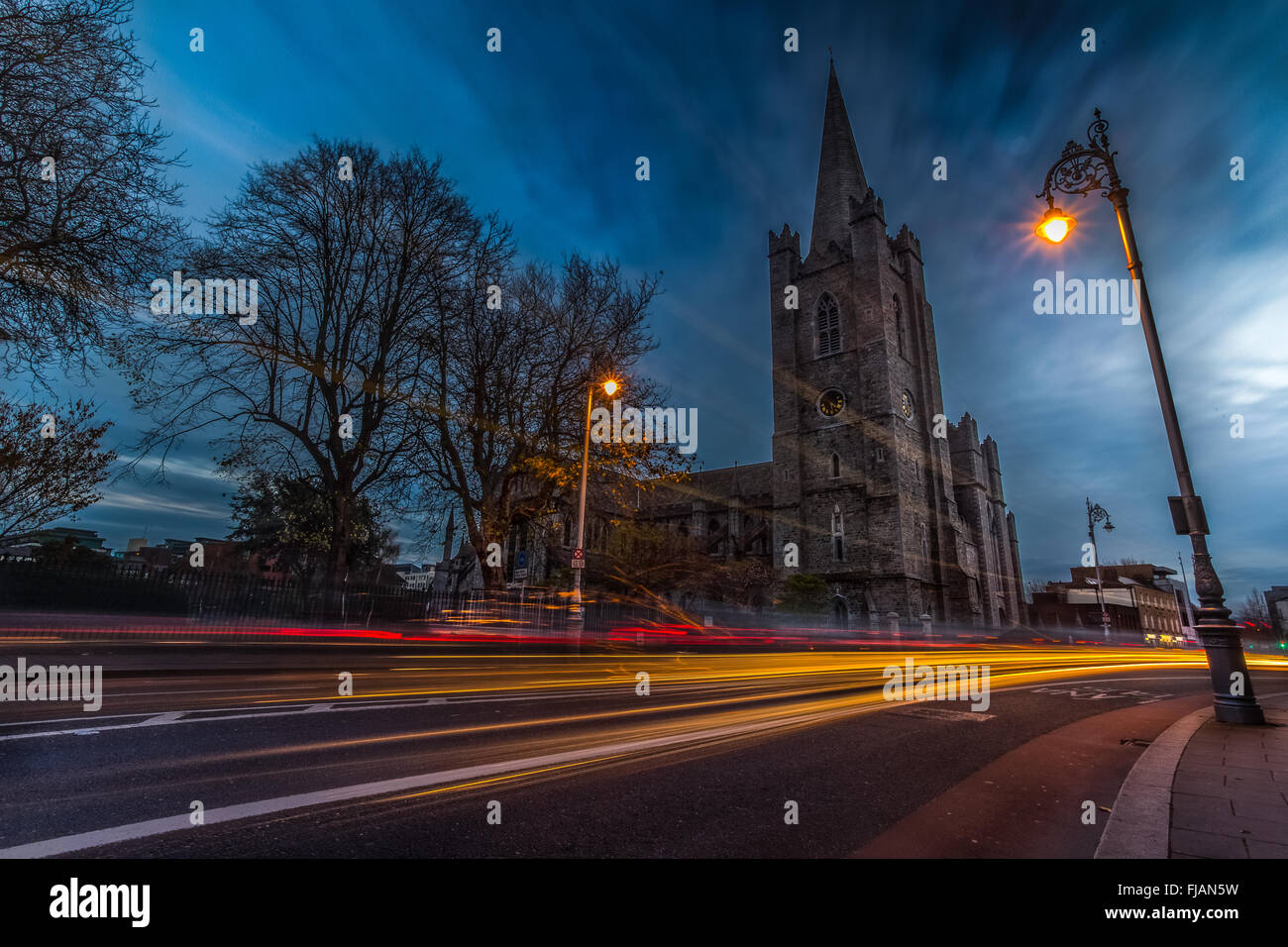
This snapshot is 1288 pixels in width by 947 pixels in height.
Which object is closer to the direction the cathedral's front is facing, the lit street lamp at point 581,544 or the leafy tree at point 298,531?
the lit street lamp

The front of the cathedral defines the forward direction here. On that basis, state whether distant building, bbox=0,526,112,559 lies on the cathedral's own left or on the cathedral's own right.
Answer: on the cathedral's own right

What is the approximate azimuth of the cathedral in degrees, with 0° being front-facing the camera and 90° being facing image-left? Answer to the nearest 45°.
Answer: approximately 315°

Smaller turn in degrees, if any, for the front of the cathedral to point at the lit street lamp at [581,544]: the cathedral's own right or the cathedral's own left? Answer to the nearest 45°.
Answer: approximately 45° to the cathedral's own right

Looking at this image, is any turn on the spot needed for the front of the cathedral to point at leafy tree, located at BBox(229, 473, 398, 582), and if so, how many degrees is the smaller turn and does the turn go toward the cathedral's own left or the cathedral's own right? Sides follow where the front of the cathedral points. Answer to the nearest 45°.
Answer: approximately 90° to the cathedral's own right
